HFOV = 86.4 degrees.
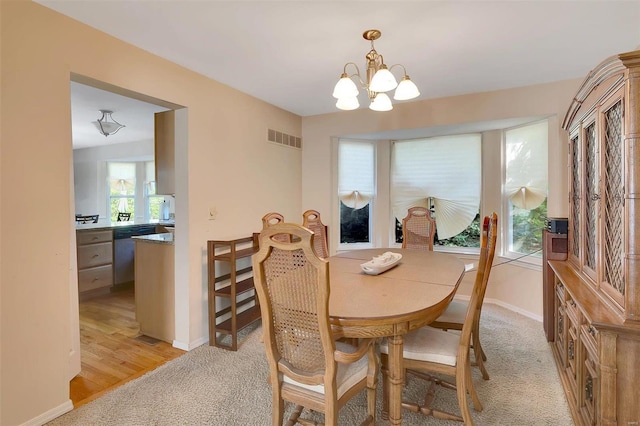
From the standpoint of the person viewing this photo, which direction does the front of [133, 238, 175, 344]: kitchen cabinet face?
facing away from the viewer and to the left of the viewer

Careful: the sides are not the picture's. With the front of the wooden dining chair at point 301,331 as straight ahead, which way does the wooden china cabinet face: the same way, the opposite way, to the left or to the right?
to the left

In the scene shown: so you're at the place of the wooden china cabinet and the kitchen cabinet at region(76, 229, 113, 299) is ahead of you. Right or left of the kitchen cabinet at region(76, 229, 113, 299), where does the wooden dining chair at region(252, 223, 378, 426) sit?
left

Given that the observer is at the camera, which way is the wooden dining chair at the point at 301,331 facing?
facing away from the viewer and to the right of the viewer

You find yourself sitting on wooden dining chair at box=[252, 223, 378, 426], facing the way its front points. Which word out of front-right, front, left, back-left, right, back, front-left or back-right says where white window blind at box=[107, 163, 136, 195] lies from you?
left

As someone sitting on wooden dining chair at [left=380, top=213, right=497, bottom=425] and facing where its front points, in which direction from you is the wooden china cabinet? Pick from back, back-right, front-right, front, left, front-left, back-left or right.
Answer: back

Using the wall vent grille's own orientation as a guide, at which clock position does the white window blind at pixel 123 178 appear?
The white window blind is roughly at 6 o'clock from the wall vent grille.

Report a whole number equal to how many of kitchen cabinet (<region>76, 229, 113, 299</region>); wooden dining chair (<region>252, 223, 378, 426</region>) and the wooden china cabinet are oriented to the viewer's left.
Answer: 1

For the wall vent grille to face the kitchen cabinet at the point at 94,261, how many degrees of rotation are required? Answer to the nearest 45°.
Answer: approximately 135° to its right

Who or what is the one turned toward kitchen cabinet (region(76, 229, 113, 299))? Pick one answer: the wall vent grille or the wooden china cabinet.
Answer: the wooden china cabinet

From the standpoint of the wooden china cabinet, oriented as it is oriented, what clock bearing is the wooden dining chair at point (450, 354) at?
The wooden dining chair is roughly at 11 o'clock from the wooden china cabinet.

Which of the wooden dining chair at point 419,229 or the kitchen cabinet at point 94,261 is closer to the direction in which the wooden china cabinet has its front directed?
the kitchen cabinet

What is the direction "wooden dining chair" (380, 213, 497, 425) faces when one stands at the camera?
facing to the left of the viewer
